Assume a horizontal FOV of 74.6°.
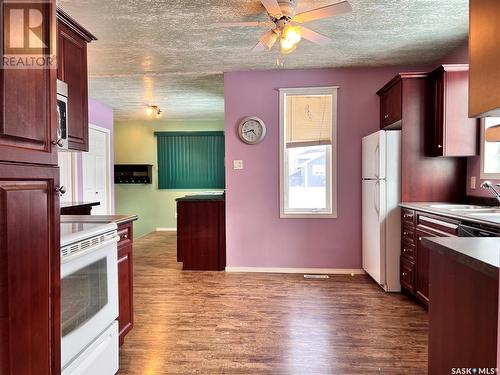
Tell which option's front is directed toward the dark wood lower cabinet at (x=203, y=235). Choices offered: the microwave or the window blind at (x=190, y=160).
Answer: the window blind

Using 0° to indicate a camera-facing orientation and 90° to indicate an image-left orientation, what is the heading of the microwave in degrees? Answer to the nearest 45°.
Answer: approximately 315°

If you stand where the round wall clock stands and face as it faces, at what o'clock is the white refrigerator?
The white refrigerator is roughly at 10 o'clock from the round wall clock.

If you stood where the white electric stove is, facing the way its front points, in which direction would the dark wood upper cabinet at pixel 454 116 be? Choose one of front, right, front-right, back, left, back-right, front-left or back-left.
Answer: front-left

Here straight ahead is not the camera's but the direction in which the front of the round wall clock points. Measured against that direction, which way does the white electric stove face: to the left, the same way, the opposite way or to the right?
to the left

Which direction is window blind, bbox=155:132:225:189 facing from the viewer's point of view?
toward the camera

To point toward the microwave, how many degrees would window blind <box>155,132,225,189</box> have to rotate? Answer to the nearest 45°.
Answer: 0° — it already faces it

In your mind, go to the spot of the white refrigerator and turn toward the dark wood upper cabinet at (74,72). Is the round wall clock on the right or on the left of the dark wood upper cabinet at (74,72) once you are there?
right

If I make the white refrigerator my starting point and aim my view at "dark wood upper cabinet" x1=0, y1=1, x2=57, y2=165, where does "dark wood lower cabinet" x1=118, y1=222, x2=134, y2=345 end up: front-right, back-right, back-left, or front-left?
front-right

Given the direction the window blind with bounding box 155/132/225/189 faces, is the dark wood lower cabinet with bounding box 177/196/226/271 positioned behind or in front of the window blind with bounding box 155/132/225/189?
in front

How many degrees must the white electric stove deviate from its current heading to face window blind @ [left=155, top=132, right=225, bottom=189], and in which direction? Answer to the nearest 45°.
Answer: approximately 135° to its left

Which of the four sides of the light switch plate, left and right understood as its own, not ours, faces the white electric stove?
front

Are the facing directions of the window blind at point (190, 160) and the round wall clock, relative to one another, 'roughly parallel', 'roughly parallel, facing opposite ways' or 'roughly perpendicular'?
roughly parallel

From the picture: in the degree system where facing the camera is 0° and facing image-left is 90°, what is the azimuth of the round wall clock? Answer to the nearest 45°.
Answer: approximately 0°
